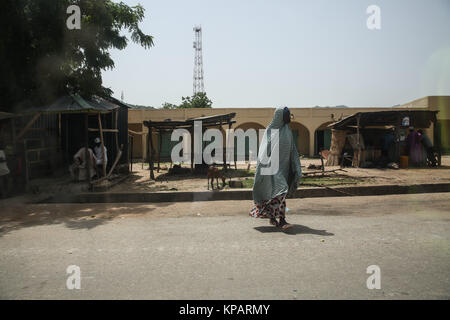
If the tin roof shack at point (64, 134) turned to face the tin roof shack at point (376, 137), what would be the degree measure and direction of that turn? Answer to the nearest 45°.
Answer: approximately 90° to its left

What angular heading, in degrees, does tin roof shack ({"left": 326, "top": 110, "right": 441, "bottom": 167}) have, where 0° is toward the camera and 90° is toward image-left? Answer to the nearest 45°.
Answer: approximately 0°

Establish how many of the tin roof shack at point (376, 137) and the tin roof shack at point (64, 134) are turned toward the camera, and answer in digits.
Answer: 2

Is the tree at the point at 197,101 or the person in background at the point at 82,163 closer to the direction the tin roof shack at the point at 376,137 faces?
the person in background

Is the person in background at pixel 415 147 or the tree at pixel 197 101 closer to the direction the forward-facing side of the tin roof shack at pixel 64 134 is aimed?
the person in background

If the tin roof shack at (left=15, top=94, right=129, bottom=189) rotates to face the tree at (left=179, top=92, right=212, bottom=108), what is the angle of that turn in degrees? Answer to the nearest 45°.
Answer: approximately 135° to its left

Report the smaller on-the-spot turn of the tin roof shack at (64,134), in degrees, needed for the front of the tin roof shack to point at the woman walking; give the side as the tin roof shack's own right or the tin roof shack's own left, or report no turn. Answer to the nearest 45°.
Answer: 0° — it already faces them

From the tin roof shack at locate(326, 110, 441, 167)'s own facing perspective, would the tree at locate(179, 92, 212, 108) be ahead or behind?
behind
